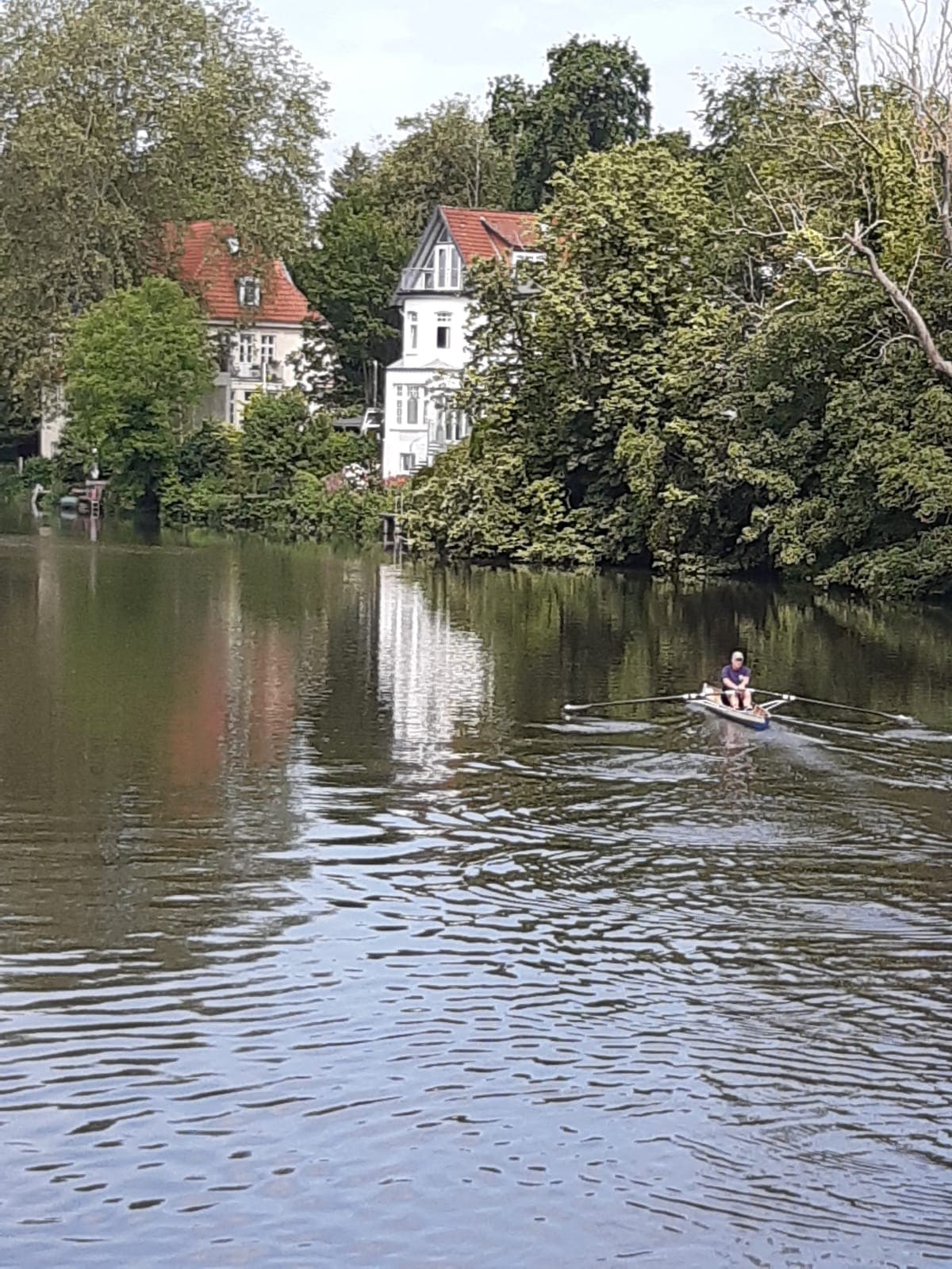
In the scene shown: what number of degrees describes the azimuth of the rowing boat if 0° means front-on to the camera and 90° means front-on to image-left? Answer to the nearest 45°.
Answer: approximately 135°
